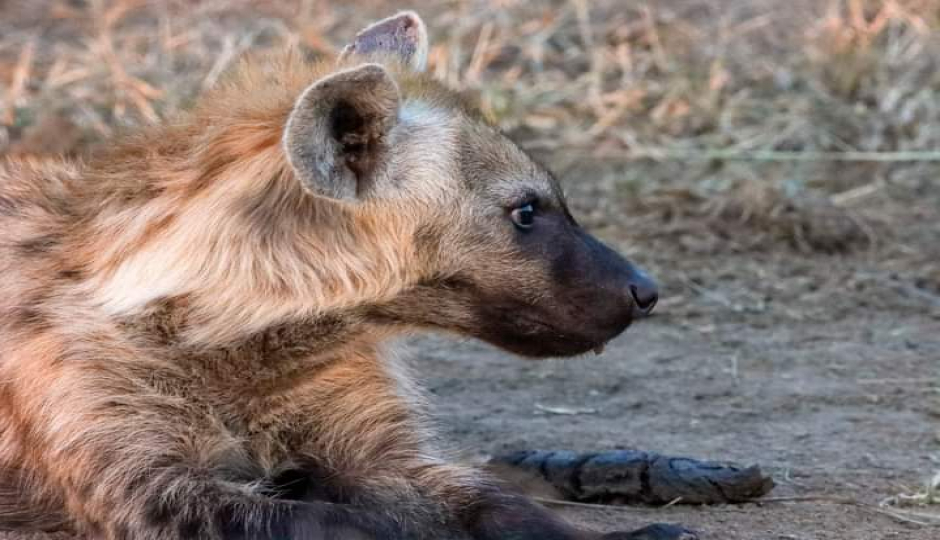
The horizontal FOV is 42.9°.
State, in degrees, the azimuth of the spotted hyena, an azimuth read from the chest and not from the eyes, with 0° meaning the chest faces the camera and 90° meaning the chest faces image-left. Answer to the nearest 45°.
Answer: approximately 270°
